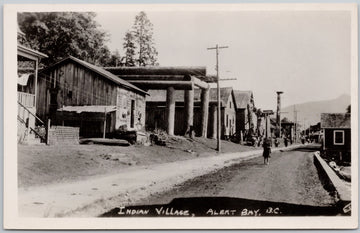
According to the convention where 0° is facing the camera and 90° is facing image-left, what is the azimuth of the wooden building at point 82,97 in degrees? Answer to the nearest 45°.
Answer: approximately 315°

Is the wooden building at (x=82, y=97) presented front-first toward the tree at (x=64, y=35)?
no

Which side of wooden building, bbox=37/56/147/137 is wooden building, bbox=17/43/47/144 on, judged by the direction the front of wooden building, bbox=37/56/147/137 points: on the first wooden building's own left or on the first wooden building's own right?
on the first wooden building's own right
